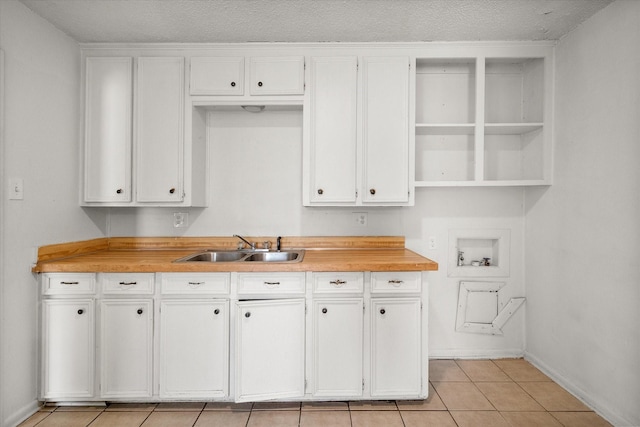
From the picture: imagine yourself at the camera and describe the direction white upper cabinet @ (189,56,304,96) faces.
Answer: facing the viewer

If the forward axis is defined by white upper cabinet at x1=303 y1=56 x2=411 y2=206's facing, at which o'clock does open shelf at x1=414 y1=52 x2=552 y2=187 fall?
The open shelf is roughly at 8 o'clock from the white upper cabinet.

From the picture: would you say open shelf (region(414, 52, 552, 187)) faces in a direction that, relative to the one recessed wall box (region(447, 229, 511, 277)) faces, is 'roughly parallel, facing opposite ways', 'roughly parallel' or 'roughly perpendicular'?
roughly parallel

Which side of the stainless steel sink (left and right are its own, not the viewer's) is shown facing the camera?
front

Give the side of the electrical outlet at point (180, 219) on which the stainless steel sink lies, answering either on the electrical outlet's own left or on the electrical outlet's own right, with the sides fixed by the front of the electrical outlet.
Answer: on the electrical outlet's own left

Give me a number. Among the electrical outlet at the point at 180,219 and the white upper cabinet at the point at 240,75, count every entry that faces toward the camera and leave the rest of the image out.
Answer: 2

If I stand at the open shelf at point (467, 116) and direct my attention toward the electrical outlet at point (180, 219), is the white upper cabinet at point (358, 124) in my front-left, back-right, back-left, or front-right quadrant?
front-left

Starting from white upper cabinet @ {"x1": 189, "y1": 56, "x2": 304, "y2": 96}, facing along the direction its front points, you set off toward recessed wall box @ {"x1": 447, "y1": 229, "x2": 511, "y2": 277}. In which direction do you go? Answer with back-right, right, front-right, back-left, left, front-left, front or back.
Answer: left

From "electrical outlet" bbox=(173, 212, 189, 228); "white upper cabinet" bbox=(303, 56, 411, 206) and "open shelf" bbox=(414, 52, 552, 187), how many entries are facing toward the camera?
3

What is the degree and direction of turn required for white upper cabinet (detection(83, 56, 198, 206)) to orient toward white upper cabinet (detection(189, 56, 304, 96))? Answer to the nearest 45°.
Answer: approximately 45° to its left

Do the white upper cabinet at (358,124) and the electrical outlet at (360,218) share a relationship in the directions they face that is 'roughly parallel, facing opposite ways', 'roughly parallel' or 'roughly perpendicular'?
roughly parallel

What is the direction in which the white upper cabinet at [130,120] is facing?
toward the camera

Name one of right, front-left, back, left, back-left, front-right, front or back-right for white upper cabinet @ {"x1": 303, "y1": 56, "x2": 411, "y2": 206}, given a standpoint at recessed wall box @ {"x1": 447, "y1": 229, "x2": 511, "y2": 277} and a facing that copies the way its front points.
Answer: front-right
